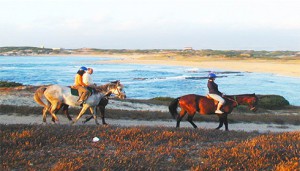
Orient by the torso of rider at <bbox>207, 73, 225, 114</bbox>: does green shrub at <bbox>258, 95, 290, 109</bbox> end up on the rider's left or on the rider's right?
on the rider's left

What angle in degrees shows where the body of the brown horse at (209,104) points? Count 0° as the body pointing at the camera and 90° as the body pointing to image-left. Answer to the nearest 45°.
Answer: approximately 270°

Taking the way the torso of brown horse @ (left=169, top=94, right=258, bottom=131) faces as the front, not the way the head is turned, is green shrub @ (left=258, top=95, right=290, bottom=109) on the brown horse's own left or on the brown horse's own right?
on the brown horse's own left

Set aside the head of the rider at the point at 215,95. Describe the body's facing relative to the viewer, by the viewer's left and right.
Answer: facing to the right of the viewer
